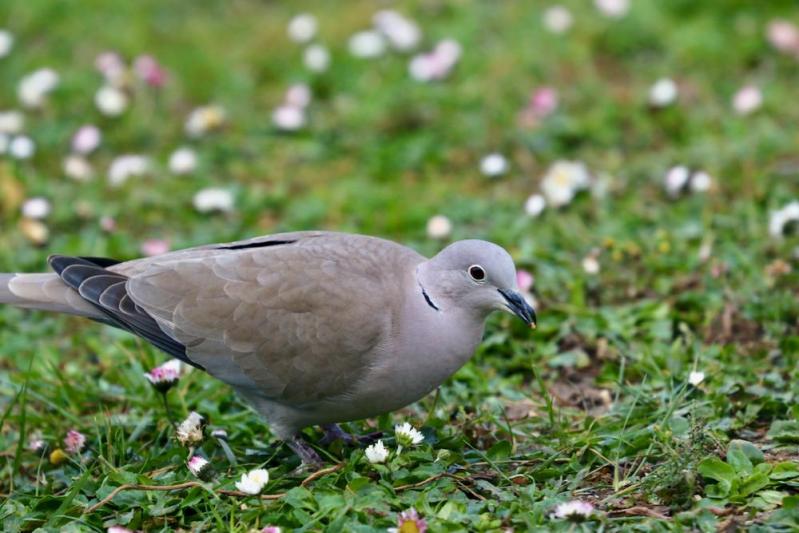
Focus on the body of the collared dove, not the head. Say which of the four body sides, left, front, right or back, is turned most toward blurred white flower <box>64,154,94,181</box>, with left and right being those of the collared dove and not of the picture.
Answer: left

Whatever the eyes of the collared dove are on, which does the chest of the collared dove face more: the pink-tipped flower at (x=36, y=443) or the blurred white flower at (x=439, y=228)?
the blurred white flower

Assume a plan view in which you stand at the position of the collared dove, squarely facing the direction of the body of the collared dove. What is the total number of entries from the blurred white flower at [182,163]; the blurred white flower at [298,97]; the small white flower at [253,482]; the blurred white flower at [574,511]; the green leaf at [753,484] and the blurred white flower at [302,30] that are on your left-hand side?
3

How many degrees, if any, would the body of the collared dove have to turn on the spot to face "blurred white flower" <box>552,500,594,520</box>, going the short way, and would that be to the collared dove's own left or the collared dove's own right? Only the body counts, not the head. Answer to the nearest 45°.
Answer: approximately 45° to the collared dove's own right

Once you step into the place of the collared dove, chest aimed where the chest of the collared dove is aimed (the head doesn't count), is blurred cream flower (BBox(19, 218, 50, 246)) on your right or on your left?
on your left

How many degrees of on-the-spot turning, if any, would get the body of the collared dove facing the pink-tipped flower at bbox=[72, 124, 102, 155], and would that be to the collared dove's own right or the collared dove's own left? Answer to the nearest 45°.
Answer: approximately 90° to the collared dove's own left

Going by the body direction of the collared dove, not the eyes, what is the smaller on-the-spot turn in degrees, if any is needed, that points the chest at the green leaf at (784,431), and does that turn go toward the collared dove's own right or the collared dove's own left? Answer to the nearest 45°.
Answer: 0° — it already faces it

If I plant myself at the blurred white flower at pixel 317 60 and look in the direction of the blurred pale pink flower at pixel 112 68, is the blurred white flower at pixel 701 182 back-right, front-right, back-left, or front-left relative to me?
back-left

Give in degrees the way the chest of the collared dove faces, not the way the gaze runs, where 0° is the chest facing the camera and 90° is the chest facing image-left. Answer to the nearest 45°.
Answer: approximately 270°

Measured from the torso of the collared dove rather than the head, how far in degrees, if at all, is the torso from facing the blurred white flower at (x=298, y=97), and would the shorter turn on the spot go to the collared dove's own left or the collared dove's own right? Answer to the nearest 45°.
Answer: approximately 90° to the collared dove's own left

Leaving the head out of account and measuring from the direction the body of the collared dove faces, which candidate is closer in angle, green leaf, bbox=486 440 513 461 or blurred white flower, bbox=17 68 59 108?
the green leaf

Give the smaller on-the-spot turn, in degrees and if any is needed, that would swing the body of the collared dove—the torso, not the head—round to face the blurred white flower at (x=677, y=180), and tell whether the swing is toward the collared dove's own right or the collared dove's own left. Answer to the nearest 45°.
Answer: approximately 45° to the collared dove's own left
